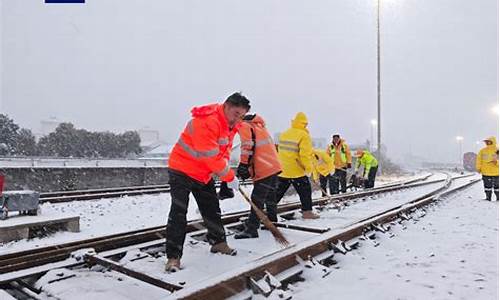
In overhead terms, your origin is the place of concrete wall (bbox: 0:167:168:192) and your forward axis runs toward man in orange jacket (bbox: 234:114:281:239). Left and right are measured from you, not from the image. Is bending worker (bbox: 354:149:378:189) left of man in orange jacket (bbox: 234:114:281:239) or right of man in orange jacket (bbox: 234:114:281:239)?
left

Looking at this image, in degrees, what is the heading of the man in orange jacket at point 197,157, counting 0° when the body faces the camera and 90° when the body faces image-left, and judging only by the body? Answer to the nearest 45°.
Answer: approximately 315°

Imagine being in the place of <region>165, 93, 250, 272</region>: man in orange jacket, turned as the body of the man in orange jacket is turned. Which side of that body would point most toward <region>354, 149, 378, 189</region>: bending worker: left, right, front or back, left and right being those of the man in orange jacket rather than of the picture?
left

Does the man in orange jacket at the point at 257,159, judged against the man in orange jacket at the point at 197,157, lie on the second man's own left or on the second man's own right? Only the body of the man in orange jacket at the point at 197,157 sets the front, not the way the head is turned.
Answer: on the second man's own left
